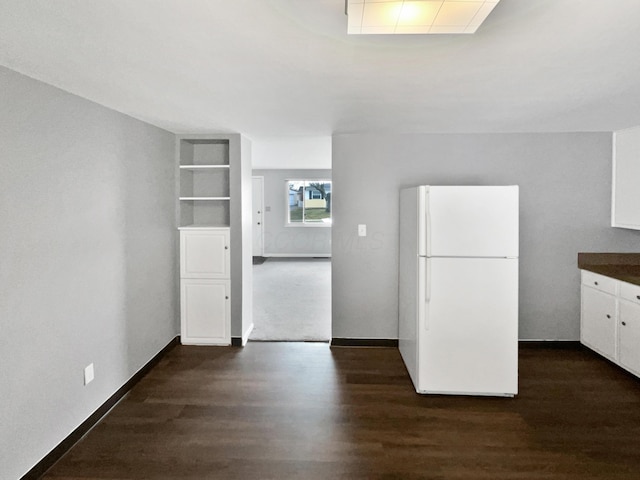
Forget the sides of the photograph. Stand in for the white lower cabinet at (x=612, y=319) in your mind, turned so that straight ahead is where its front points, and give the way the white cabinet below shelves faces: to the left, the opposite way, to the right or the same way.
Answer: to the left

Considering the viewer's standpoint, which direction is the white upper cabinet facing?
facing the viewer and to the left of the viewer

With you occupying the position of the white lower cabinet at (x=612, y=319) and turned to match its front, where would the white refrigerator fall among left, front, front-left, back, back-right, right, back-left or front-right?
front

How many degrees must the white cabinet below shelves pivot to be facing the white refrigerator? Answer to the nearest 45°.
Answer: approximately 45° to its left

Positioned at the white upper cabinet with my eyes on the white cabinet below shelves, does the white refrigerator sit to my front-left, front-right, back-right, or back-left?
front-left

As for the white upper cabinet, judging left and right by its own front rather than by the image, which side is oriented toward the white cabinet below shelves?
front

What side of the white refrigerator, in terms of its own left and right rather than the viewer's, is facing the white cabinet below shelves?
right

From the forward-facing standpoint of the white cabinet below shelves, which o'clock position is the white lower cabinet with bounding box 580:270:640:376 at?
The white lower cabinet is roughly at 10 o'clock from the white cabinet below shelves.

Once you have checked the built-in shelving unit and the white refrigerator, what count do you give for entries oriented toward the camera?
2

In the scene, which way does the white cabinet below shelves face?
toward the camera

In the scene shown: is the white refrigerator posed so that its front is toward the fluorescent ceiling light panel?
yes

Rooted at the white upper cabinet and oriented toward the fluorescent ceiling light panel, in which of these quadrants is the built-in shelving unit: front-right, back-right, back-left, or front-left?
front-right

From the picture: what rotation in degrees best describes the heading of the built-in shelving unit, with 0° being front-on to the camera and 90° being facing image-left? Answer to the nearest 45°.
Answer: approximately 0°
